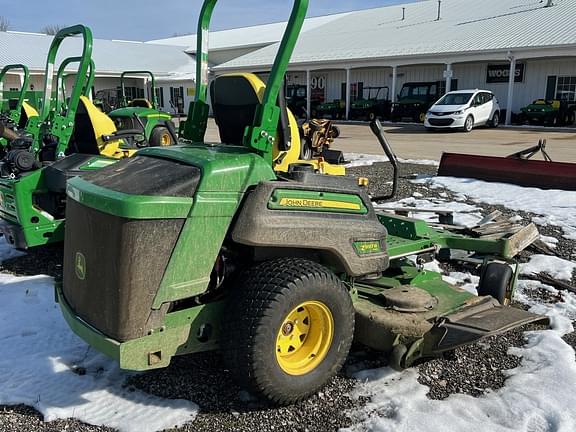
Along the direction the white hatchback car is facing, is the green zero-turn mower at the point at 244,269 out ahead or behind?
ahead

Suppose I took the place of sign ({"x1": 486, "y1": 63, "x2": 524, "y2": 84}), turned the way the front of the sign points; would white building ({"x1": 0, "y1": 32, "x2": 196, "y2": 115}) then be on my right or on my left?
on my right

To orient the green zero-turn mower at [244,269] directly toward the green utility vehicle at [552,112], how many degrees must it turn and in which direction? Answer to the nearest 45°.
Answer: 0° — it already faces it

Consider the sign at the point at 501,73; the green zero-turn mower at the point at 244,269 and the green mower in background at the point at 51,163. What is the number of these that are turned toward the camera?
1

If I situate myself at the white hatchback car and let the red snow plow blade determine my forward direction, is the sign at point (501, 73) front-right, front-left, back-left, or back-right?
back-left

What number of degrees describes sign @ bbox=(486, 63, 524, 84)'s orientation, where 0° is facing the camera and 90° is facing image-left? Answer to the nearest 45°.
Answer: approximately 0°

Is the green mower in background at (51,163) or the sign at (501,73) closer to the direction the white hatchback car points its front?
the green mower in background

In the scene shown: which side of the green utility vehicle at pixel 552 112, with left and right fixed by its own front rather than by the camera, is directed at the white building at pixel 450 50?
right

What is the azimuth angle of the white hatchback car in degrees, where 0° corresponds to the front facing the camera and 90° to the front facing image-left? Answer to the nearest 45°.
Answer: approximately 45°

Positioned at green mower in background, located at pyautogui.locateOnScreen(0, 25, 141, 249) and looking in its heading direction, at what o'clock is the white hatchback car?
The white hatchback car is roughly at 12 o'clock from the green mower in background.

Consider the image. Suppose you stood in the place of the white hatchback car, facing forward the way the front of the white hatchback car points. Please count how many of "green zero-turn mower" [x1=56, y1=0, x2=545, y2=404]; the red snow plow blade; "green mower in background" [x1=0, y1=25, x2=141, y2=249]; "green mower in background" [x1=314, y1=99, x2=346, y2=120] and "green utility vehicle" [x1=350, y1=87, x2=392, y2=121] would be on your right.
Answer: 2

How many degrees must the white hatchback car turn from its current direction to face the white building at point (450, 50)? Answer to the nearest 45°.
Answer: approximately 135° to its right
